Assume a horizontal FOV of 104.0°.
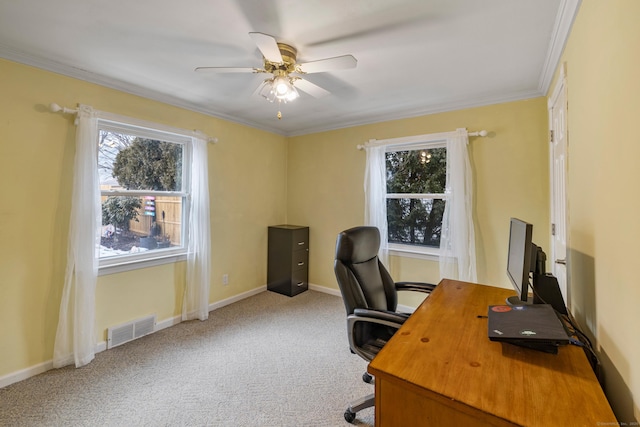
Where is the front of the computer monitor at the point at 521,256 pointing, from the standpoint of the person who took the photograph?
facing to the left of the viewer

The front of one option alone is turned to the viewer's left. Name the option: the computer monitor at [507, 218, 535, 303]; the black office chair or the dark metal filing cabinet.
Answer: the computer monitor

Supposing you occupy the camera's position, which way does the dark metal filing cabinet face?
facing the viewer and to the right of the viewer

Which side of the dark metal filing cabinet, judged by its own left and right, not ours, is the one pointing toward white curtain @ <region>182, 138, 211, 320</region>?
right

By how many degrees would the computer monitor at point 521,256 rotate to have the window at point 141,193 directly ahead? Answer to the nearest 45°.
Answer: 0° — it already faces it

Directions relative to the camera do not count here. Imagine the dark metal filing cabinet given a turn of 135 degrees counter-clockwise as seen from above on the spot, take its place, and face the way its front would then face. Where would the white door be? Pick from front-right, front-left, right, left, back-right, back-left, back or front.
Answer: back-right

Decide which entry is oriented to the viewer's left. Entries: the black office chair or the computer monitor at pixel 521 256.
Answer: the computer monitor

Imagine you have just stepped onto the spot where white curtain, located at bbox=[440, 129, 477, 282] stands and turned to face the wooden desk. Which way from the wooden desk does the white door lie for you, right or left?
left

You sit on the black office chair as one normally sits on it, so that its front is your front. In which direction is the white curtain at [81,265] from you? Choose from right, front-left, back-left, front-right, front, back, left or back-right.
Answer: back-right

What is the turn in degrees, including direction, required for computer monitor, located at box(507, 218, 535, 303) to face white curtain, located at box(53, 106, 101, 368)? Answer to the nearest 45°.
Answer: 0° — it already faces it

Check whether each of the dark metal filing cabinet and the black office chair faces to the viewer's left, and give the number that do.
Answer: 0

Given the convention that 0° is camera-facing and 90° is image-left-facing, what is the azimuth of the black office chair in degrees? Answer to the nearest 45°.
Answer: approximately 315°

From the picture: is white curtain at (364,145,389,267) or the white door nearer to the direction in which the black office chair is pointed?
the white door

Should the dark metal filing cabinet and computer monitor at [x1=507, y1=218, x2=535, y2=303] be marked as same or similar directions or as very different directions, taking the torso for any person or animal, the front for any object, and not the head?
very different directions

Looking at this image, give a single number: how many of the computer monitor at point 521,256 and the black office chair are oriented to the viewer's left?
1
